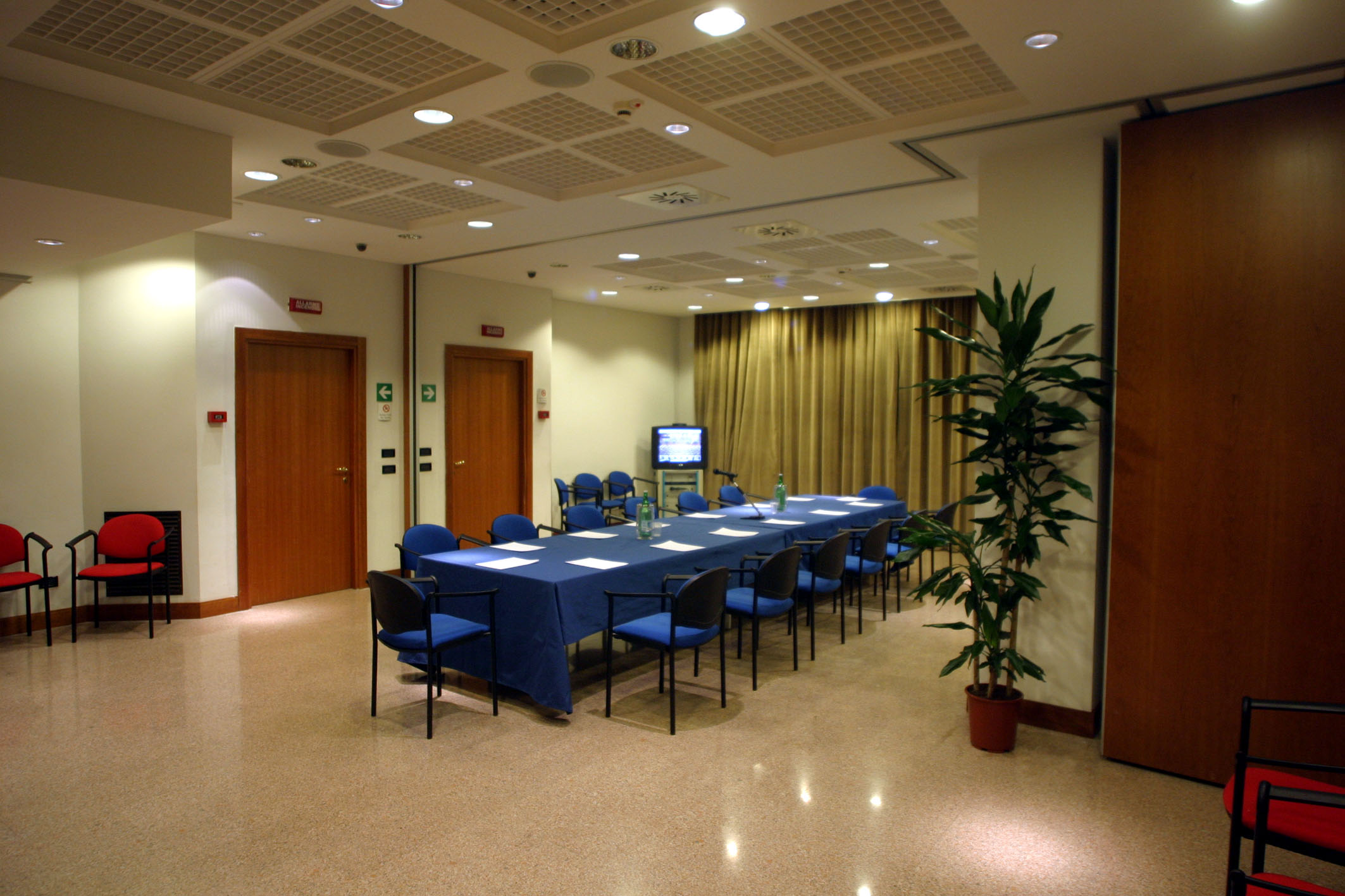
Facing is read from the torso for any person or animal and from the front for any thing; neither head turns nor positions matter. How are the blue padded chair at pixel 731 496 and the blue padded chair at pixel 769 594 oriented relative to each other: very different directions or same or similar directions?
very different directions

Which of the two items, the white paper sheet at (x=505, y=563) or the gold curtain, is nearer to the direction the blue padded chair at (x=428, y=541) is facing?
the white paper sheet

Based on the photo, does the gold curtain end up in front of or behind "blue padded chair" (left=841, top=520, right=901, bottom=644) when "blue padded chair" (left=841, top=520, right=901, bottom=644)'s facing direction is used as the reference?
in front

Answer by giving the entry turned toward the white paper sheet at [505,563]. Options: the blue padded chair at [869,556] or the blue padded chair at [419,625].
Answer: the blue padded chair at [419,625]

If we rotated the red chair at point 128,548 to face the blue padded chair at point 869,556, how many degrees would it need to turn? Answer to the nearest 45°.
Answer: approximately 45° to its left

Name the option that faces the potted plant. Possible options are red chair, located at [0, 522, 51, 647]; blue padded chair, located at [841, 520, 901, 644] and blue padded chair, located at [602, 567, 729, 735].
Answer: the red chair

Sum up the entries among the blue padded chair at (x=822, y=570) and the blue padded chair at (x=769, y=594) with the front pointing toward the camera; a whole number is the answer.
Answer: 0

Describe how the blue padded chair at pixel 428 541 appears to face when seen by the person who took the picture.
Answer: facing the viewer and to the right of the viewer

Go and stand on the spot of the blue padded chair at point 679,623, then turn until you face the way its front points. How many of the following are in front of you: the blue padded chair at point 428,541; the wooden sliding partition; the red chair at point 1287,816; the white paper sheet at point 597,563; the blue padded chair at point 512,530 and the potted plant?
3

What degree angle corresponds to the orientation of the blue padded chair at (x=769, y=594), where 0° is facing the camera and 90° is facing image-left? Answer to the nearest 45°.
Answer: approximately 135°

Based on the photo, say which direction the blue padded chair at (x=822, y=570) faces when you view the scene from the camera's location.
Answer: facing away from the viewer and to the left of the viewer

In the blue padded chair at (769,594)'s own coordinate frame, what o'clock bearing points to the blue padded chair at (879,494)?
the blue padded chair at (879,494) is roughly at 2 o'clock from the blue padded chair at (769,594).

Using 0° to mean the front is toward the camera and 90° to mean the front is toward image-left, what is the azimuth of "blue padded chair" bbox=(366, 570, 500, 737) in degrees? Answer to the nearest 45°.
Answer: approximately 225°

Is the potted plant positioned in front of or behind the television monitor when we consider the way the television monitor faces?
in front

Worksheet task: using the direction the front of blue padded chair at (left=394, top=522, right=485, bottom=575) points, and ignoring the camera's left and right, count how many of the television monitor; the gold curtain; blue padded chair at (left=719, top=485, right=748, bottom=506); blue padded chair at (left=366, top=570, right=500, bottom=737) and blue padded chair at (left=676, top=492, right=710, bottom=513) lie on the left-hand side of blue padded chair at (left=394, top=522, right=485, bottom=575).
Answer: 4
